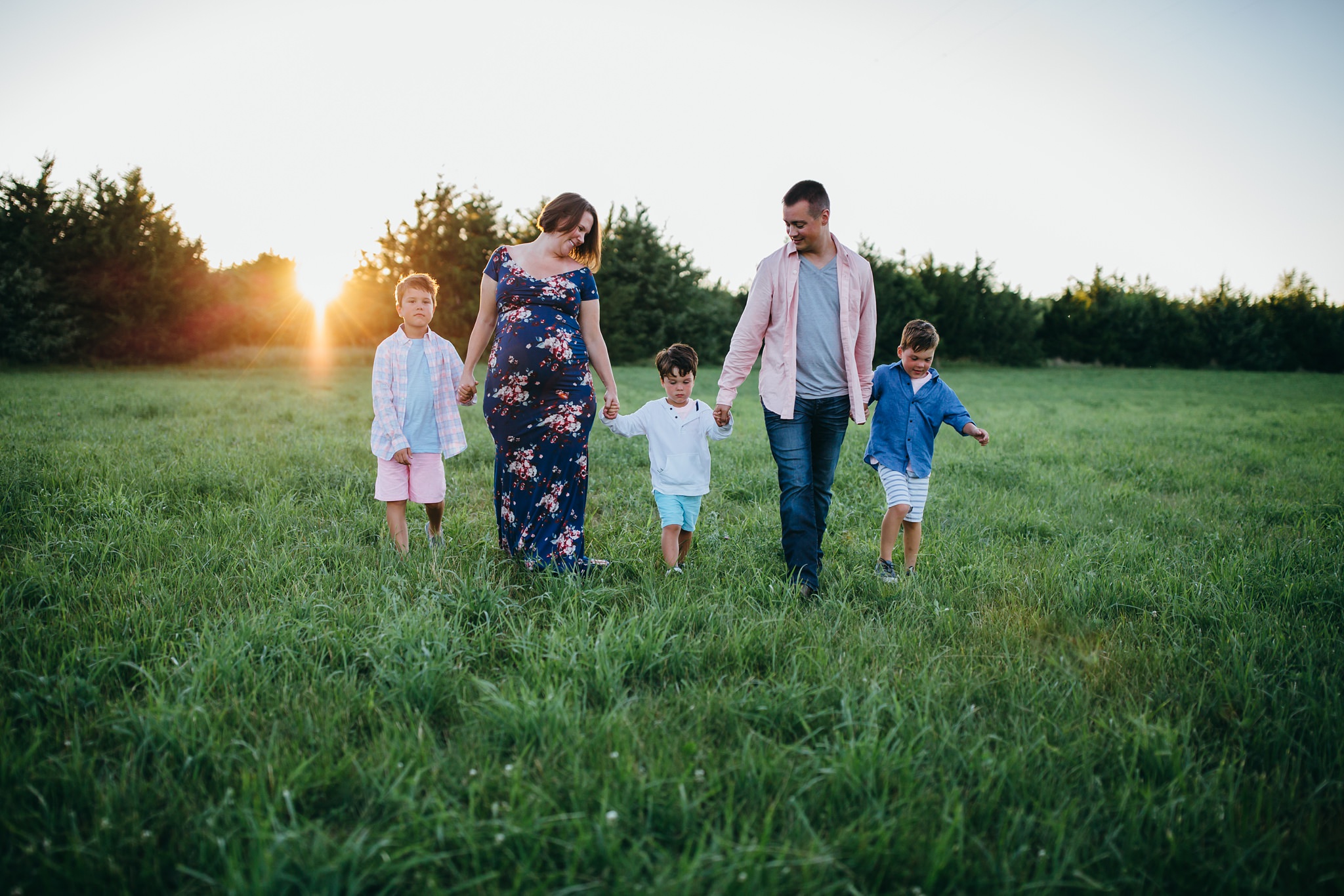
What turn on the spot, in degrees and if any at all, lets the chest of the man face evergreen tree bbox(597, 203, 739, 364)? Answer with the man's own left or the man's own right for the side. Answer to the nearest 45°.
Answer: approximately 180°

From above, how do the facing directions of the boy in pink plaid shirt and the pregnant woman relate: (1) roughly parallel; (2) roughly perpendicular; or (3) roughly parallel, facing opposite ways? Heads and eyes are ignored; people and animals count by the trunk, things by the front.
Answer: roughly parallel

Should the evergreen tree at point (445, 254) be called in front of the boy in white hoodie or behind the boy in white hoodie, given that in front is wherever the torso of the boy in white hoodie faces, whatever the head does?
behind

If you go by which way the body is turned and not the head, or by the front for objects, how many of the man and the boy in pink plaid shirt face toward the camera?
2

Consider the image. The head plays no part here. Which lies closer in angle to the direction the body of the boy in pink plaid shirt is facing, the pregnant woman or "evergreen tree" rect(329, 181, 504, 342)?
the pregnant woman

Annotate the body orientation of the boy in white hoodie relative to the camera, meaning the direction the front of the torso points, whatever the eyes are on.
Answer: toward the camera

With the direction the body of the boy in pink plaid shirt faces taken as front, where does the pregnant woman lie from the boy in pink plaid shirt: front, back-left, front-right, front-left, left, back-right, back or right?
front-left

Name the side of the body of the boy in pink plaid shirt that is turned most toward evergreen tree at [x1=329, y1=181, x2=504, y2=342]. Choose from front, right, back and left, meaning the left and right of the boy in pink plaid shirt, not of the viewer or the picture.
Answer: back

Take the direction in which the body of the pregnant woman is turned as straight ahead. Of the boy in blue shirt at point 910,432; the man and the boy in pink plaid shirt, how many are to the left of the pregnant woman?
2

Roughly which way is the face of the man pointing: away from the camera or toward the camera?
toward the camera

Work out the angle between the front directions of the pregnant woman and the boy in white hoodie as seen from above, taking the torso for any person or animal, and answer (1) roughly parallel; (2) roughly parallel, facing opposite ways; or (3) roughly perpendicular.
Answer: roughly parallel

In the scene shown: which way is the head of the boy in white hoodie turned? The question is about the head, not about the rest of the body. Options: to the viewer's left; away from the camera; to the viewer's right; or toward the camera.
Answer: toward the camera

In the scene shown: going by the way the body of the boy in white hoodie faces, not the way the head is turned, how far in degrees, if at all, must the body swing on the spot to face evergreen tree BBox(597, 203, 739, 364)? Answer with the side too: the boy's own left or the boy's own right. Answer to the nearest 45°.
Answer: approximately 180°

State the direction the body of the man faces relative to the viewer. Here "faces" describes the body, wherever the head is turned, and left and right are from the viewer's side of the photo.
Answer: facing the viewer

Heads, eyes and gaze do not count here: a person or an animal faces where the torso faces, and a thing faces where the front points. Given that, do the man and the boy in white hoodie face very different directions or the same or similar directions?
same or similar directions

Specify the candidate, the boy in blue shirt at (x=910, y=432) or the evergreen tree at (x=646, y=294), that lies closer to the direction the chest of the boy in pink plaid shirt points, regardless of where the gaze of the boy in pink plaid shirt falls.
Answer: the boy in blue shirt

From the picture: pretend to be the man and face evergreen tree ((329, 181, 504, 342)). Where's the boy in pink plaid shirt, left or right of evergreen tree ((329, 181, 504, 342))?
left

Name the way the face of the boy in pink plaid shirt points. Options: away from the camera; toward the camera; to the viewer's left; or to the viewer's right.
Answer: toward the camera
